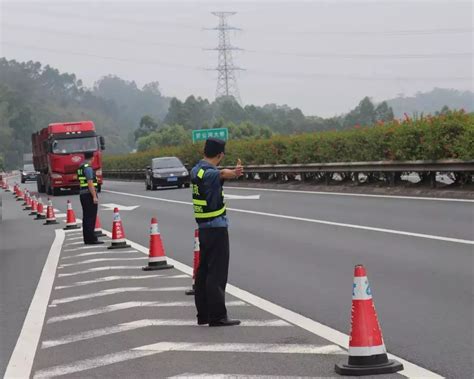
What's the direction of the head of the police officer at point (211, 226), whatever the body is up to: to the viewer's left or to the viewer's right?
to the viewer's right

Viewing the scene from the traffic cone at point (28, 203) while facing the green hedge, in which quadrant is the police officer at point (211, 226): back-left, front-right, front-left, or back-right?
front-right

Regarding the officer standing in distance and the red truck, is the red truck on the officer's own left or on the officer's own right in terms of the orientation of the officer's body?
on the officer's own left

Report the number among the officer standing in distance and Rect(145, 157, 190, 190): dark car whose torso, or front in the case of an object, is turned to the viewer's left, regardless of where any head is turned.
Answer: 0

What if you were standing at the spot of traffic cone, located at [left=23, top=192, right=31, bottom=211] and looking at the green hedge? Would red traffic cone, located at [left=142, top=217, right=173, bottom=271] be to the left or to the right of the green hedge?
right

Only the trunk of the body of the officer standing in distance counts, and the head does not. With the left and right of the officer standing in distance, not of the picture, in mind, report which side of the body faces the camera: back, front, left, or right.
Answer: right

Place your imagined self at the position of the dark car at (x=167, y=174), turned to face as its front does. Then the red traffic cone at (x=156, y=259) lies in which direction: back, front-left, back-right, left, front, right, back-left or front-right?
front-right

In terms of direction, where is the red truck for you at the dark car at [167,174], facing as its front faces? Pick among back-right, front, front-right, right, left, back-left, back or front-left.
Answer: back-right

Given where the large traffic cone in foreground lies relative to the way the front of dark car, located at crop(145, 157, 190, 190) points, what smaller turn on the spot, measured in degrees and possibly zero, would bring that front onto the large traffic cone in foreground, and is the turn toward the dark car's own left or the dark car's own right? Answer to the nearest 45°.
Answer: approximately 45° to the dark car's own right

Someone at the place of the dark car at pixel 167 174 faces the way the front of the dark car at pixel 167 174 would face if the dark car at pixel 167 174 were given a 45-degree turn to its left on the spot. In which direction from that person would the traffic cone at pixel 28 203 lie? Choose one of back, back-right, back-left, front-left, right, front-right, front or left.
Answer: back-right

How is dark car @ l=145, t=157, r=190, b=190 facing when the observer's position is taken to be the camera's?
facing the viewer and to the right of the viewer
